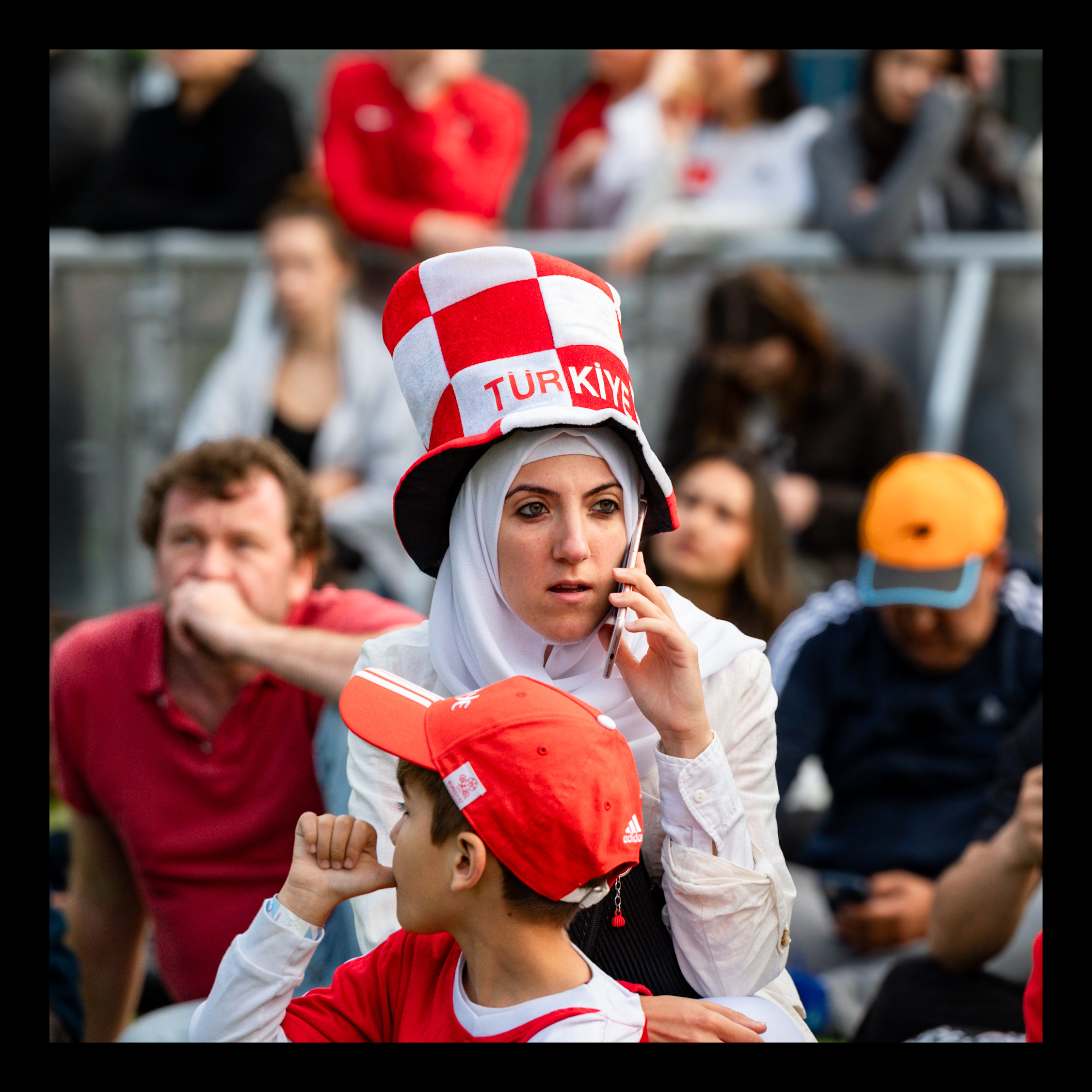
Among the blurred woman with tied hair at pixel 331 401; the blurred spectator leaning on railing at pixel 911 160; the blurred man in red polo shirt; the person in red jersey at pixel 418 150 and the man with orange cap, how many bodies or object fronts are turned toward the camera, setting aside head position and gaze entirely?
5

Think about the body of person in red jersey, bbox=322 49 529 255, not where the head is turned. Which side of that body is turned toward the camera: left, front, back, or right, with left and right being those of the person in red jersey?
front

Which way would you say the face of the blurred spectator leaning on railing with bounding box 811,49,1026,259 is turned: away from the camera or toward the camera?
toward the camera

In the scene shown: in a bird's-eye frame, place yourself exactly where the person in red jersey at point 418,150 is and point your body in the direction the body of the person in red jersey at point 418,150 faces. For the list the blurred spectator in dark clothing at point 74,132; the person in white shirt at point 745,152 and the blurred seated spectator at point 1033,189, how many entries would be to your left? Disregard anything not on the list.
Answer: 2

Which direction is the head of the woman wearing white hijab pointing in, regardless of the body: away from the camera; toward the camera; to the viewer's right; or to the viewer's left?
toward the camera

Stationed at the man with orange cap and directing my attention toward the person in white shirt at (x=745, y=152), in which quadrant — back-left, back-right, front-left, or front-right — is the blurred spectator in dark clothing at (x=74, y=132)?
front-left

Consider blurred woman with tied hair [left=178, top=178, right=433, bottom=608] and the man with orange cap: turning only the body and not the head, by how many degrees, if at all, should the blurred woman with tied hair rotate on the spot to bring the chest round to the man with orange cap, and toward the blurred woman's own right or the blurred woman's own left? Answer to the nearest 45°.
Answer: approximately 45° to the blurred woman's own left

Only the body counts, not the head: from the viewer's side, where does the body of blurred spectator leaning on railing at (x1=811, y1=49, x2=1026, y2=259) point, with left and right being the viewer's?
facing the viewer

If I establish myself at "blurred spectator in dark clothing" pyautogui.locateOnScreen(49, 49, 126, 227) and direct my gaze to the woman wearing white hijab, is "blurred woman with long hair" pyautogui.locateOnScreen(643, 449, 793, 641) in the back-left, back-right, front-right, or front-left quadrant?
front-left

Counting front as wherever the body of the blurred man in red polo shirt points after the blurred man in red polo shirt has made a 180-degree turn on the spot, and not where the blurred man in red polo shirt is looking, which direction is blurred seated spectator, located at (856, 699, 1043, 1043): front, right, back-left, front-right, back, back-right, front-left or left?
right

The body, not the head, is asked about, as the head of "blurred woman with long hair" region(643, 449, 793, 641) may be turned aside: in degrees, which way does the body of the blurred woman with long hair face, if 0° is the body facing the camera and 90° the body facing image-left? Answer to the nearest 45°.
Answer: approximately 45°

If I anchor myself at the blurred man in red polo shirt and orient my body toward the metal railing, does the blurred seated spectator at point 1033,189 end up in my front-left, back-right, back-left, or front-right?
front-right

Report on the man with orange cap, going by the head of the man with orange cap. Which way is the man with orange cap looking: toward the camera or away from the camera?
toward the camera

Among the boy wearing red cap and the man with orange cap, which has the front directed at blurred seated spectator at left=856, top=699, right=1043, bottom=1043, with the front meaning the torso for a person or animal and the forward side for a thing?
the man with orange cap
